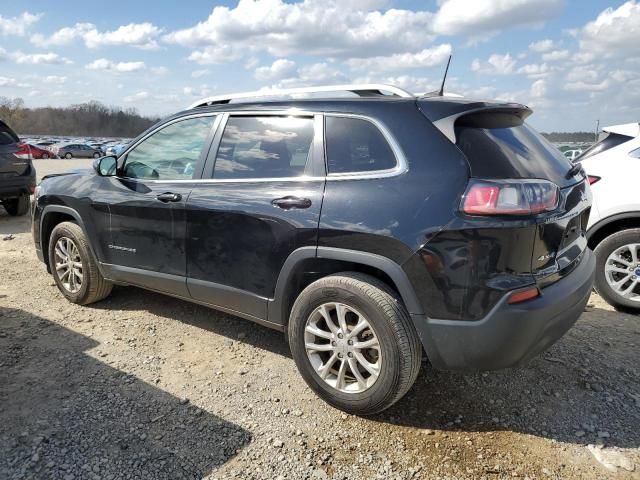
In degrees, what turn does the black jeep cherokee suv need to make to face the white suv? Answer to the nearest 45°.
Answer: approximately 90° to its right

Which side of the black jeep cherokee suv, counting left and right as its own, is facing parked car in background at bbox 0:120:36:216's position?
front

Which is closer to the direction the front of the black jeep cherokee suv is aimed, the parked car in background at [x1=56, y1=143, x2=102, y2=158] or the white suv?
the parked car in background

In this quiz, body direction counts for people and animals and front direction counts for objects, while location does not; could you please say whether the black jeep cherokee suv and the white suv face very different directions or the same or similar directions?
very different directions

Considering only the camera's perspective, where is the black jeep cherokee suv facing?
facing away from the viewer and to the left of the viewer

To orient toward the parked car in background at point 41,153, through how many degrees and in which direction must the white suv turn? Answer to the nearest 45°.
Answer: approximately 135° to its left

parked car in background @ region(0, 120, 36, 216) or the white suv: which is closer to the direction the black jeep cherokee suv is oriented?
the parked car in background

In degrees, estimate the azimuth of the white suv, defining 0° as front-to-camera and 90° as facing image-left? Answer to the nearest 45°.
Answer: approximately 270°

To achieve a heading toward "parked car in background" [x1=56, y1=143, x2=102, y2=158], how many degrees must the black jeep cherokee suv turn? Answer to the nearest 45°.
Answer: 0° — it already faces it
